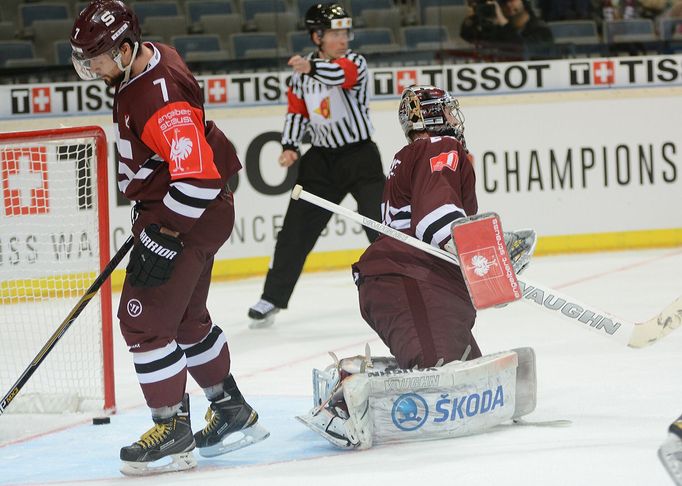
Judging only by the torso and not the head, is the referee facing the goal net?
yes

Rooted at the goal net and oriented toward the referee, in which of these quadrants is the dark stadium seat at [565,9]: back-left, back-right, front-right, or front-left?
front-left

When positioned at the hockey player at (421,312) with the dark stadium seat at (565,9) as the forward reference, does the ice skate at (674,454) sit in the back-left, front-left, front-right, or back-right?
back-right

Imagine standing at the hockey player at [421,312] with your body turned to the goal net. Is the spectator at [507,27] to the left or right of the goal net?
right

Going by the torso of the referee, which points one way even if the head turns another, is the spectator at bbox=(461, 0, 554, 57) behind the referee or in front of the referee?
behind

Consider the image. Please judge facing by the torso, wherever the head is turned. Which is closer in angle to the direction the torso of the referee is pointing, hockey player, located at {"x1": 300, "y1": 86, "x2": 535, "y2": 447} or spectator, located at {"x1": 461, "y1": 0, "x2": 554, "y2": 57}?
the hockey player

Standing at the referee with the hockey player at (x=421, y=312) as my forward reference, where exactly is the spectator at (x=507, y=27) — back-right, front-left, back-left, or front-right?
back-left

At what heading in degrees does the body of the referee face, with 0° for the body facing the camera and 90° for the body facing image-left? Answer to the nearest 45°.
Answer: approximately 45°

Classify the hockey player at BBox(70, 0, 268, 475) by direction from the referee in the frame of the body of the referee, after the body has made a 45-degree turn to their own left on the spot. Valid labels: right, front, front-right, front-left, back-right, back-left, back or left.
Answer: front

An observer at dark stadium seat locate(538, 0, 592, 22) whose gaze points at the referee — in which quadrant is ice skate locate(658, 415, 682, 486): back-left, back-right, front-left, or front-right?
front-left

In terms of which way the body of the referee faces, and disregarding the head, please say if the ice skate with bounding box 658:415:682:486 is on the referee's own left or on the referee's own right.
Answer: on the referee's own left

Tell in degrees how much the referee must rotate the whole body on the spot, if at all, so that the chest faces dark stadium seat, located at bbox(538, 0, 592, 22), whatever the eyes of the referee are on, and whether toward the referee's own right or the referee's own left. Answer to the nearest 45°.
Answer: approximately 180°

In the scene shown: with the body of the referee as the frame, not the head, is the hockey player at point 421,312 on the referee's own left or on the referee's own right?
on the referee's own left

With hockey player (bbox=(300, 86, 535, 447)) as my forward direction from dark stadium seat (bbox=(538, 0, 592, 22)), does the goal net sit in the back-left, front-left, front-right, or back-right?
front-right
